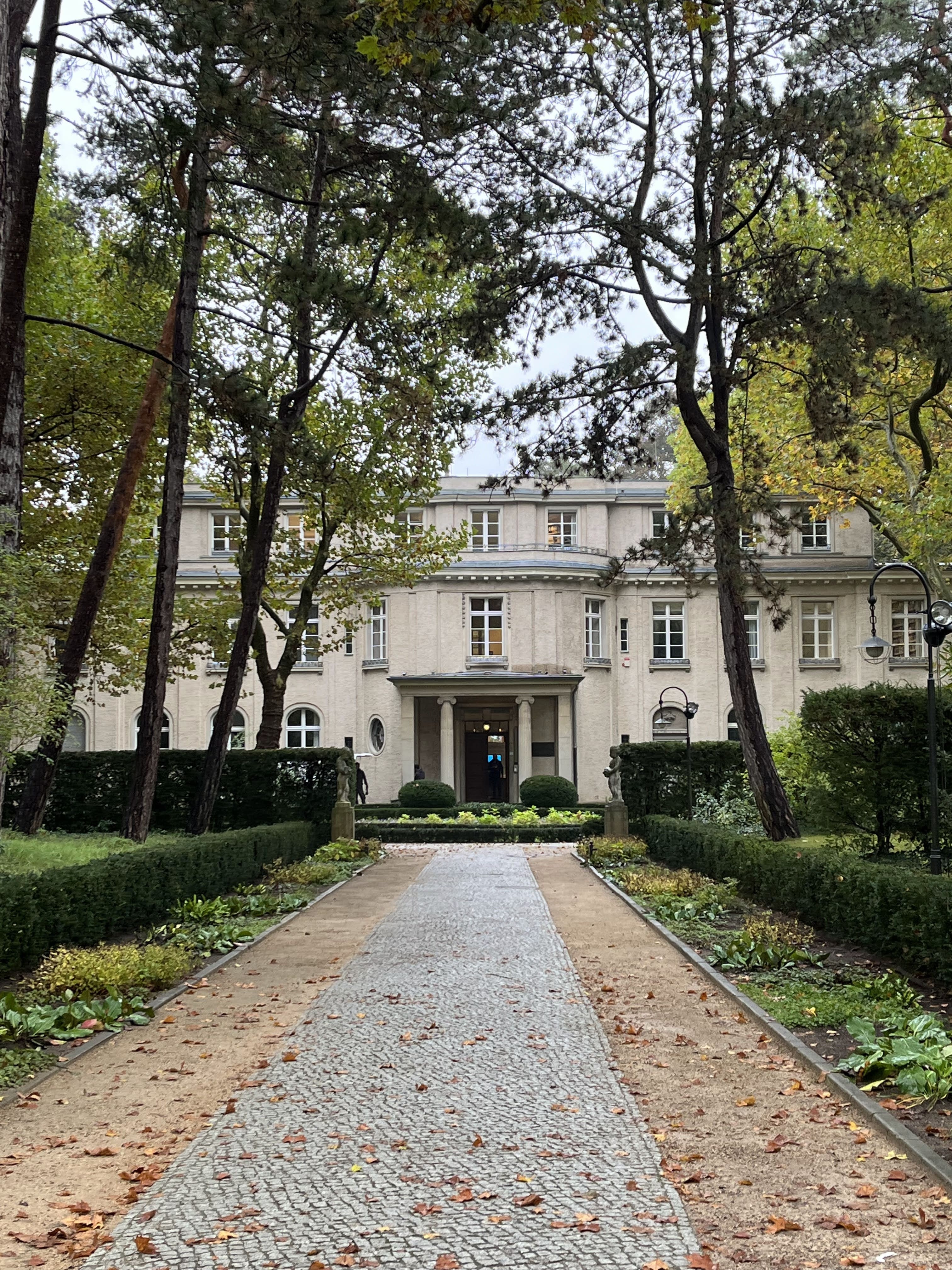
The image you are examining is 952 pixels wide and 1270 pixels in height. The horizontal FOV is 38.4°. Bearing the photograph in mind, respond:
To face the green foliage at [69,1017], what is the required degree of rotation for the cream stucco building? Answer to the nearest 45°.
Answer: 0° — it already faces it

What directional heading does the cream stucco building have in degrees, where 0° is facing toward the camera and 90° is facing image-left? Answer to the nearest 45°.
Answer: approximately 0°

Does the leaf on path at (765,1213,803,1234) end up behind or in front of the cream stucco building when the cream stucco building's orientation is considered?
in front

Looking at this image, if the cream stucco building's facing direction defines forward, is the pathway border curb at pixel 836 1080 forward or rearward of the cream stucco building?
forward

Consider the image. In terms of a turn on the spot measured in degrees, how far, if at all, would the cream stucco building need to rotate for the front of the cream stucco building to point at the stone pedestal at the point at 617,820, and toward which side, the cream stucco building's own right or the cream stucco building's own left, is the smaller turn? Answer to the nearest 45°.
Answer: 0° — it already faces it

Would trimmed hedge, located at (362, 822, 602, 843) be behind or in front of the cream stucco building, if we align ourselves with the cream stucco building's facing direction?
in front

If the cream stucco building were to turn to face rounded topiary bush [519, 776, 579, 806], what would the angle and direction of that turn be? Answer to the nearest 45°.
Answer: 0° — it already faces it

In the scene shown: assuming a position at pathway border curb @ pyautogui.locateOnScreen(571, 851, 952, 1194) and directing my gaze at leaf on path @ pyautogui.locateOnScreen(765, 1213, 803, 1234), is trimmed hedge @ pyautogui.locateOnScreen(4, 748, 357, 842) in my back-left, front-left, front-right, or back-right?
back-right

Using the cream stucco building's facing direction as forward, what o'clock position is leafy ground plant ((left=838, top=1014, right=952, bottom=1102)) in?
The leafy ground plant is roughly at 12 o'clock from the cream stucco building.

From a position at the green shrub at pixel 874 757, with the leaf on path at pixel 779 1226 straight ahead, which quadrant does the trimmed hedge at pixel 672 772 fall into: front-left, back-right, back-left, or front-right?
back-right
